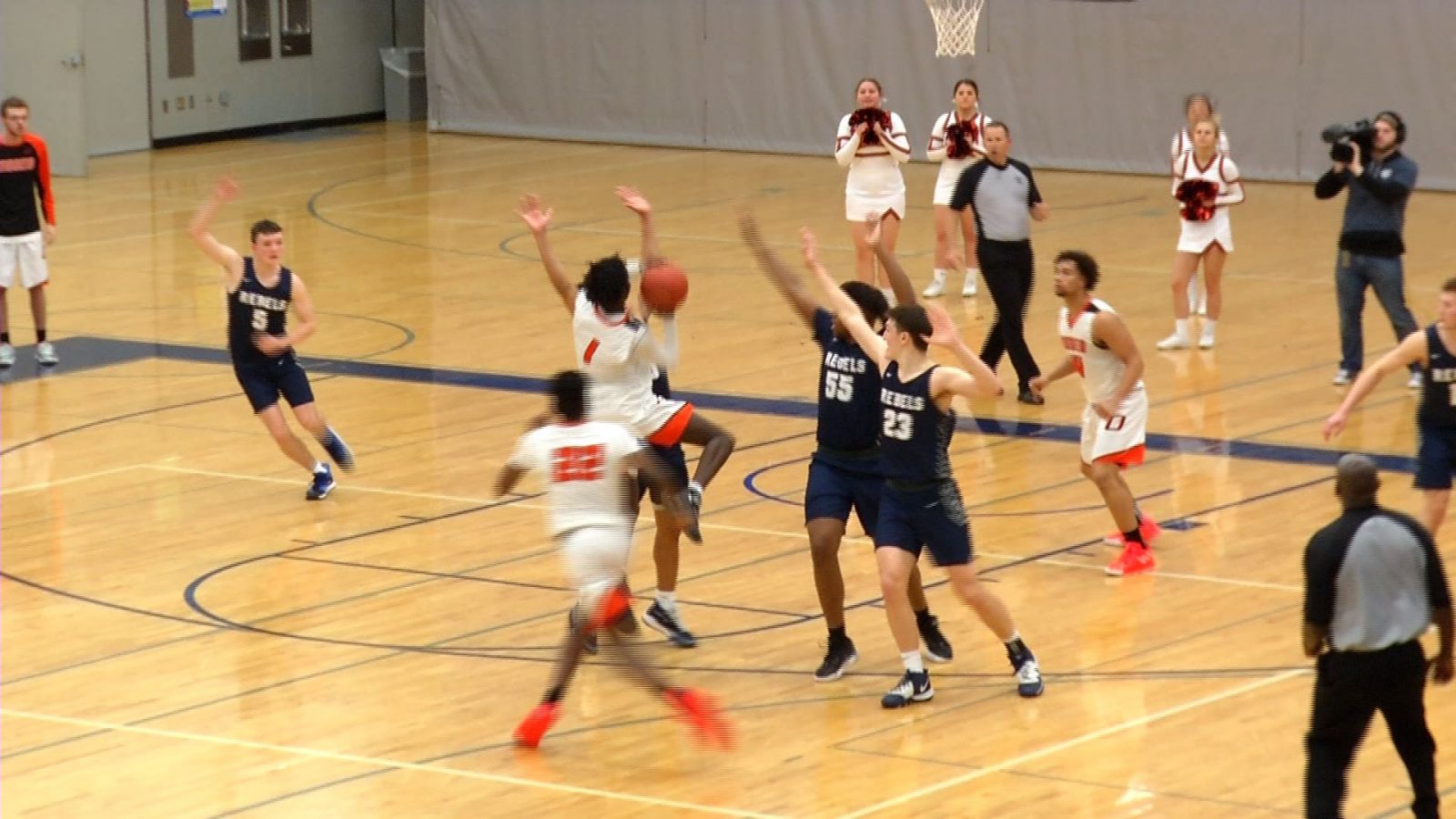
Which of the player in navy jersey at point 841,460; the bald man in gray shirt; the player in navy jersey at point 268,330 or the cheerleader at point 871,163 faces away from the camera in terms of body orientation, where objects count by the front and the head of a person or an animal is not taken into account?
the bald man in gray shirt

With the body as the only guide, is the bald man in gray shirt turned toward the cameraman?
yes

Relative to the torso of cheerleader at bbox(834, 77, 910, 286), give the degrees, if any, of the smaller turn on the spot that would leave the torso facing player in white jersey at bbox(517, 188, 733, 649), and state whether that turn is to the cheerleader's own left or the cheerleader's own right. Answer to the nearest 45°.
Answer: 0° — they already face them

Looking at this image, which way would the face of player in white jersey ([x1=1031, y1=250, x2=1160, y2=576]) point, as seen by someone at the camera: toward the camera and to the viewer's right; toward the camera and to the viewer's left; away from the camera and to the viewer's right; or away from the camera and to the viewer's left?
toward the camera and to the viewer's left

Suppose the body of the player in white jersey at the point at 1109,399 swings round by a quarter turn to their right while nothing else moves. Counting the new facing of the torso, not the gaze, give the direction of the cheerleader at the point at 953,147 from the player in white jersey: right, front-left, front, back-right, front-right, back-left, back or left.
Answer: front-right

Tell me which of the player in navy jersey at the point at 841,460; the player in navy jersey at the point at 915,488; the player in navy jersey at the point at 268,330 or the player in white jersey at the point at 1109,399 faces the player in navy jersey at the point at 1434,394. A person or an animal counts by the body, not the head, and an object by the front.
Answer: the player in navy jersey at the point at 268,330

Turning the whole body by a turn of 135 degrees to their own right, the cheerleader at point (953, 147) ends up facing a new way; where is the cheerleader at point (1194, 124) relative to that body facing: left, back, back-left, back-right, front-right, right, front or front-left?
back

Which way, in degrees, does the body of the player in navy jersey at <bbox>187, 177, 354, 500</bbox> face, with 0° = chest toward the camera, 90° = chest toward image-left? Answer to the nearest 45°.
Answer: approximately 315°

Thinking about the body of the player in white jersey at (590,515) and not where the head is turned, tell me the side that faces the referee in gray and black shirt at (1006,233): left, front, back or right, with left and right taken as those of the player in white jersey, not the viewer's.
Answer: front

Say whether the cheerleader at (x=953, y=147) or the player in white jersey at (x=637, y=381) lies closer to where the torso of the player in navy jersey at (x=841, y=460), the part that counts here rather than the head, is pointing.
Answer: the player in white jersey

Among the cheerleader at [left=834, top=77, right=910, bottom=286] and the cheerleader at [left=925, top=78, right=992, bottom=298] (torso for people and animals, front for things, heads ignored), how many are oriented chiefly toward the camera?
2

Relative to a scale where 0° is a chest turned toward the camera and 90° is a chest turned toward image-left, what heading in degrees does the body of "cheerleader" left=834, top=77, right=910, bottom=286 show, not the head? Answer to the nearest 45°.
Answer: approximately 0°

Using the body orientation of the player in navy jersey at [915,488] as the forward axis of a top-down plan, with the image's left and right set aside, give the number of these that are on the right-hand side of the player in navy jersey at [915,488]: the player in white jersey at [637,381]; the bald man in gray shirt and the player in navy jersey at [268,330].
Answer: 2

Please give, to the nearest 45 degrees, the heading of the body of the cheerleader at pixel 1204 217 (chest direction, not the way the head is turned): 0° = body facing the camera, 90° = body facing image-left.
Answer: approximately 45°

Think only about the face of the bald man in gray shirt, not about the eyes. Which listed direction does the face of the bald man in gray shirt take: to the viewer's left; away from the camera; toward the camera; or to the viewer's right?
away from the camera
